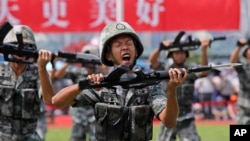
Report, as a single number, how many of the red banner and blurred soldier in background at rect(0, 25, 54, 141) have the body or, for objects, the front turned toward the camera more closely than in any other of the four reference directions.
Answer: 2

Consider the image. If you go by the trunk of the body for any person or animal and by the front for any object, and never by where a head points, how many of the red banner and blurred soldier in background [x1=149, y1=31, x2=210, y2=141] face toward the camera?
2

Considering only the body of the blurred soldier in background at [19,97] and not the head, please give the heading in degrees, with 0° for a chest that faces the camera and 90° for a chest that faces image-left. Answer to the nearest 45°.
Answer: approximately 0°
